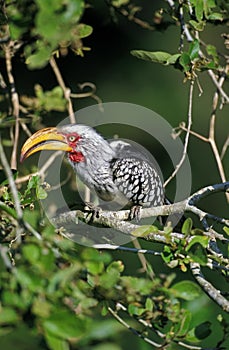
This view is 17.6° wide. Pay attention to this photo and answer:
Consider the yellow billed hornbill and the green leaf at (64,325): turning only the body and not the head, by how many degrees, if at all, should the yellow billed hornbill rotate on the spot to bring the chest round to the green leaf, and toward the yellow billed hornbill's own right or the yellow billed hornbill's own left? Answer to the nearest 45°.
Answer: approximately 90° to the yellow billed hornbill's own left

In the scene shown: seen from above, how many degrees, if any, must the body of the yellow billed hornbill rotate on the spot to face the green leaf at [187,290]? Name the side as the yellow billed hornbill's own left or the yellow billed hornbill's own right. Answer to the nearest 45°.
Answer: approximately 90° to the yellow billed hornbill's own left

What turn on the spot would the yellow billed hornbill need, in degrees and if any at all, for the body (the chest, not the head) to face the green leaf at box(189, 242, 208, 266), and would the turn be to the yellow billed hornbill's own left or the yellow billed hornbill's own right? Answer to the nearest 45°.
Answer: approximately 90° to the yellow billed hornbill's own left

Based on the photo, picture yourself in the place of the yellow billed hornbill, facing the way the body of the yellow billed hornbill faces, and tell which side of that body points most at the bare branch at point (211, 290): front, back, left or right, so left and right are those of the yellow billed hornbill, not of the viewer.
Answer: back

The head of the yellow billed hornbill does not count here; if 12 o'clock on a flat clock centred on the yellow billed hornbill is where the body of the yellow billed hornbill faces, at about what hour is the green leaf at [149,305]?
The green leaf is roughly at 9 o'clock from the yellow billed hornbill.

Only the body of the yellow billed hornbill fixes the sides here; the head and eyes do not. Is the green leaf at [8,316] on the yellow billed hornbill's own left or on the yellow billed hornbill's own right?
on the yellow billed hornbill's own left

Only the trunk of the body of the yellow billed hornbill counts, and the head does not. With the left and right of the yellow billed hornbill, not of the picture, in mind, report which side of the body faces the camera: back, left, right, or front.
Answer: left

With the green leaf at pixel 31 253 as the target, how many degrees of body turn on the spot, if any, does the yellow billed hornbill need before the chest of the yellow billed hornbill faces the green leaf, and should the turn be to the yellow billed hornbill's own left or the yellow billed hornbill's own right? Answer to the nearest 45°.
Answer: approximately 90° to the yellow billed hornbill's own left

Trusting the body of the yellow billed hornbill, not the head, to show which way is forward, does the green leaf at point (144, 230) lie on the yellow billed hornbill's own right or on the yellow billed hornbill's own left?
on the yellow billed hornbill's own left
